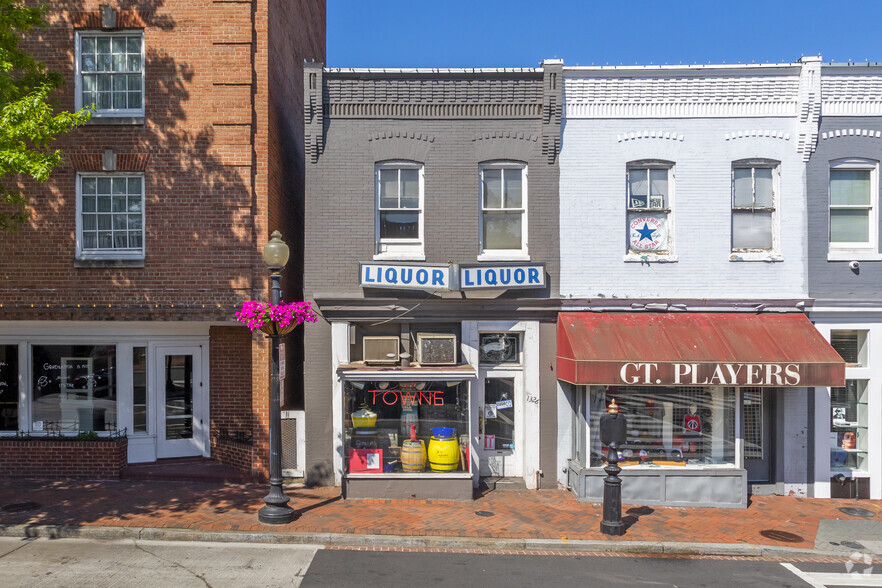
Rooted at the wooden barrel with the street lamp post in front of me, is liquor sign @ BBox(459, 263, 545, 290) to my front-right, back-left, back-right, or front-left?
back-left

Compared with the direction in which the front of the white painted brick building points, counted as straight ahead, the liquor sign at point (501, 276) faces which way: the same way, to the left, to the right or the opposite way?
the same way

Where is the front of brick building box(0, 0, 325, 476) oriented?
toward the camera

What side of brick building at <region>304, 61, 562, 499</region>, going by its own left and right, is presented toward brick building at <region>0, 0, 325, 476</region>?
right

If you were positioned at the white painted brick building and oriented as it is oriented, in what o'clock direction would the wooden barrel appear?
The wooden barrel is roughly at 2 o'clock from the white painted brick building.

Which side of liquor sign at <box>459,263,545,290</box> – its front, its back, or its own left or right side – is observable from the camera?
front

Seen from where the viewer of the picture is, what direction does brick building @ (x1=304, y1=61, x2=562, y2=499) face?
facing the viewer

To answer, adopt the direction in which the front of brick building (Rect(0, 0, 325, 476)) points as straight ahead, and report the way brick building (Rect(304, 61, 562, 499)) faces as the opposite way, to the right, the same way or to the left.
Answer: the same way

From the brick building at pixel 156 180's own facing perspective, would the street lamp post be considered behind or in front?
in front

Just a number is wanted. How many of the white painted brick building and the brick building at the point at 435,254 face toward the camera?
2

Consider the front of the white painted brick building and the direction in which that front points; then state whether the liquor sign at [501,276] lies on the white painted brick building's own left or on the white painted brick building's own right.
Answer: on the white painted brick building's own right

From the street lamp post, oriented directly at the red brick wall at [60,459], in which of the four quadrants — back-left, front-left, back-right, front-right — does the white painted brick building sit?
back-right

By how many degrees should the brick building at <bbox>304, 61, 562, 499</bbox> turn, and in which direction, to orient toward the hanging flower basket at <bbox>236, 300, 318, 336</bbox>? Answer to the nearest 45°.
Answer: approximately 45° to its right

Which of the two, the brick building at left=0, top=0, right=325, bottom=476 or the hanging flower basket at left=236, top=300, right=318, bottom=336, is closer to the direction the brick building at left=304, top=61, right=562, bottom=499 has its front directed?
the hanging flower basket

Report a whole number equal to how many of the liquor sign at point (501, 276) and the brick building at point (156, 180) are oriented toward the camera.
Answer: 2
